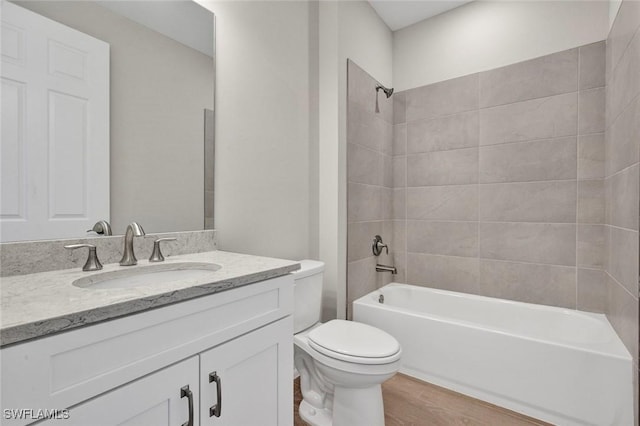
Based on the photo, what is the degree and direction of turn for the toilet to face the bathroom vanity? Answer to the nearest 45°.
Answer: approximately 90° to its right

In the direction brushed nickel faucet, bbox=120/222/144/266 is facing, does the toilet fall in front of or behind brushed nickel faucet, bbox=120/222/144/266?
in front

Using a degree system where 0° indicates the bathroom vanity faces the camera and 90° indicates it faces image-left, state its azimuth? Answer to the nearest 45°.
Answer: approximately 315°

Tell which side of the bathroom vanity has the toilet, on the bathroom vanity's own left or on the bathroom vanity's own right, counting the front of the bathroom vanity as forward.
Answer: on the bathroom vanity's own left

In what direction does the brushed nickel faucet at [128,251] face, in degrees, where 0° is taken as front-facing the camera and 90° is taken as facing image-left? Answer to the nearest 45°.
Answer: approximately 315°

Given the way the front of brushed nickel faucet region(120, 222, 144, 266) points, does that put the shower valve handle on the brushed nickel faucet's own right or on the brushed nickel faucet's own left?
on the brushed nickel faucet's own left

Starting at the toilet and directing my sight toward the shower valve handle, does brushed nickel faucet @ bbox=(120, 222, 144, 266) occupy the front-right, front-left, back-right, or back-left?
back-left

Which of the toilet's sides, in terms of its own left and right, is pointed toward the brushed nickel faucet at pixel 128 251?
right
